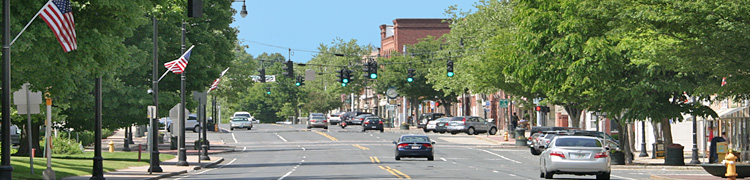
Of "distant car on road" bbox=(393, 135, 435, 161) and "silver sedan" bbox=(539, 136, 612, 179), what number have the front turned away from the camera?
2

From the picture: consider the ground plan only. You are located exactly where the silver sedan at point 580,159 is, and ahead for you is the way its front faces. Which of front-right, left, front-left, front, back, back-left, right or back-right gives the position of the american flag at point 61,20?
back-left

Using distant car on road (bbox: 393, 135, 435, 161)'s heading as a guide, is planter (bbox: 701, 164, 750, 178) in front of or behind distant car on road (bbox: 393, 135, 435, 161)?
behind

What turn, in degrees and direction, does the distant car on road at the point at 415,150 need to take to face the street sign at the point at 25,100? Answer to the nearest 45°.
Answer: approximately 135° to its left

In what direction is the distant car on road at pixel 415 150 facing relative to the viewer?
away from the camera

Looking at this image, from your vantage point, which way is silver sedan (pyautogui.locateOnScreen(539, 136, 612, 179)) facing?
away from the camera

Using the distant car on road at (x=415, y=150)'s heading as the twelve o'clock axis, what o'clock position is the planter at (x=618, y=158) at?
The planter is roughly at 4 o'clock from the distant car on road.

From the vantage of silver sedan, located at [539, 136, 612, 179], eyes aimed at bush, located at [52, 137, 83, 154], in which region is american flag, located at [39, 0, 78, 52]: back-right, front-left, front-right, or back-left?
front-left

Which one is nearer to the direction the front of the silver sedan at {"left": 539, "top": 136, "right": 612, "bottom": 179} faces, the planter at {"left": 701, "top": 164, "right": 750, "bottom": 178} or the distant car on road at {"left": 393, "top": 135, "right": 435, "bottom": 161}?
the distant car on road

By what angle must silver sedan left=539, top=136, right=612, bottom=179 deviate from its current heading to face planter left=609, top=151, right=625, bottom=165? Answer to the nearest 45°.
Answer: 0° — it already faces it

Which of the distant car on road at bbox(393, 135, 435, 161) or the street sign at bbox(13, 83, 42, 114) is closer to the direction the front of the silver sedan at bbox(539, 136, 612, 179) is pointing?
the distant car on road

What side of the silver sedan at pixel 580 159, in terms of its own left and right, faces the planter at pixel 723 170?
right

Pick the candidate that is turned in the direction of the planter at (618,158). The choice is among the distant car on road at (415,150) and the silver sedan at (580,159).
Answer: the silver sedan

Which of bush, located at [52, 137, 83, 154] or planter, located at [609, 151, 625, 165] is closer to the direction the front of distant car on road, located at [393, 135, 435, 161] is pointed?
the bush

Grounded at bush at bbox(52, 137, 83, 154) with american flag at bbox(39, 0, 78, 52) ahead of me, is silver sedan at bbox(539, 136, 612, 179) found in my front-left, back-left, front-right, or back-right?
front-left

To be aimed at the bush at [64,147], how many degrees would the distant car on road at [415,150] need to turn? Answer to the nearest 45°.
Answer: approximately 90° to its left
